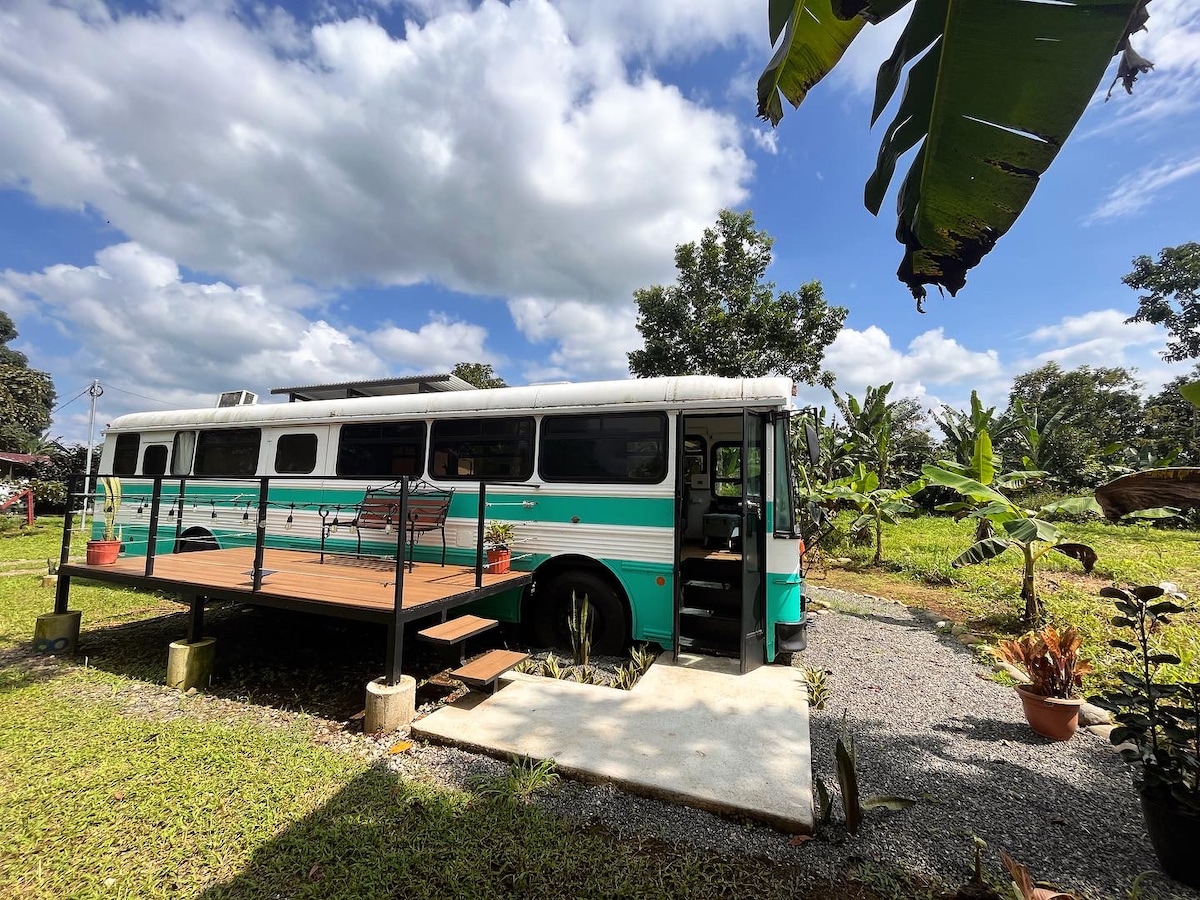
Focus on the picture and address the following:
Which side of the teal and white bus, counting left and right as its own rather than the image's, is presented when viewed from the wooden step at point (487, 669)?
right

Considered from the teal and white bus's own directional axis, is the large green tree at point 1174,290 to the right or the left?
on its left

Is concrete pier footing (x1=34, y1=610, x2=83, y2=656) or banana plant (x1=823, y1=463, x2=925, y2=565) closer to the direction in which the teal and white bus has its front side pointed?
the banana plant

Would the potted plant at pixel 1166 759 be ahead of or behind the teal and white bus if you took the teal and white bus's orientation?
ahead

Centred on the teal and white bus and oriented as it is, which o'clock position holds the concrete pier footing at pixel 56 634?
The concrete pier footing is roughly at 5 o'clock from the teal and white bus.

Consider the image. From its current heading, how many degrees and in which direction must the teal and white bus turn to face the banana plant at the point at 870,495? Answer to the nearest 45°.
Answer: approximately 90° to its left

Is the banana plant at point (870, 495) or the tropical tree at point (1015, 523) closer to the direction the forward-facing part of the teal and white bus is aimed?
the tropical tree

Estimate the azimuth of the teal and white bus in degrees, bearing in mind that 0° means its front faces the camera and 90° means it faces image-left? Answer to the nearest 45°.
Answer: approximately 315°

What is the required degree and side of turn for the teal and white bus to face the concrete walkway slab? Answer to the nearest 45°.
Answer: approximately 45° to its right

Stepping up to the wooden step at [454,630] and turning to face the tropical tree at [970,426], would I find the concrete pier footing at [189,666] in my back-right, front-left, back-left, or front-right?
back-left

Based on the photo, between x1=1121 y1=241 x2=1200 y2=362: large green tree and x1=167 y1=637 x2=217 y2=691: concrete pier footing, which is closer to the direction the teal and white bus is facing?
the large green tree

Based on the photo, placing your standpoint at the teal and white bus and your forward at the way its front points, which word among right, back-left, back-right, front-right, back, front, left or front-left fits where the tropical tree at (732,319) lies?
left
